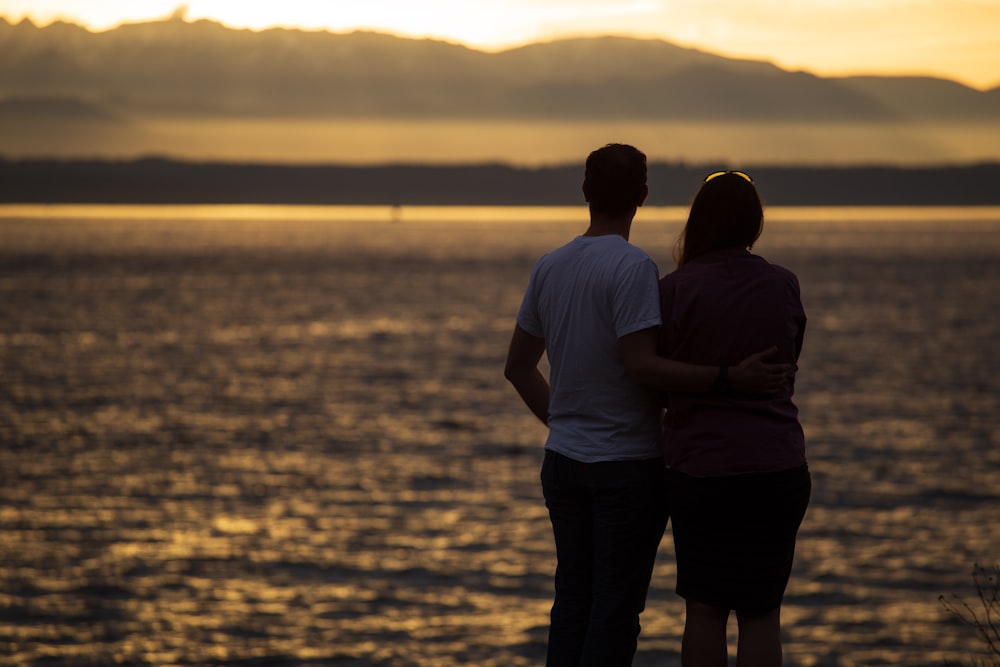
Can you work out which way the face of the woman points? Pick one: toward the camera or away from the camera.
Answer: away from the camera

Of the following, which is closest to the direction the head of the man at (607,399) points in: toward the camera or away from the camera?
away from the camera

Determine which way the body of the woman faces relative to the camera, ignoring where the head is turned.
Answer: away from the camera
